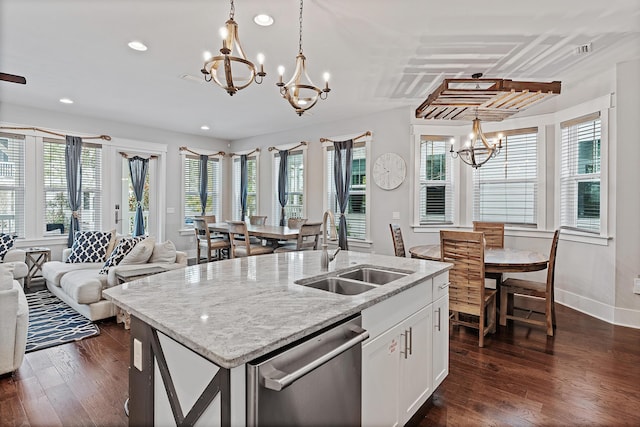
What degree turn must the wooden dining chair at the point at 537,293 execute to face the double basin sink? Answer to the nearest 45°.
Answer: approximately 45° to its left

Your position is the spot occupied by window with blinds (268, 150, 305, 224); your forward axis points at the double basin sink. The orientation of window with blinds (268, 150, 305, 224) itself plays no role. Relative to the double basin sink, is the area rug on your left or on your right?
right

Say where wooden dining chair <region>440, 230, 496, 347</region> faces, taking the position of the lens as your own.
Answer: facing away from the viewer and to the right of the viewer

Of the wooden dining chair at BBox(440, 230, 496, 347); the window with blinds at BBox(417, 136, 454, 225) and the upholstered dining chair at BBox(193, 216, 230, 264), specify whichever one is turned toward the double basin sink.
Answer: the window with blinds

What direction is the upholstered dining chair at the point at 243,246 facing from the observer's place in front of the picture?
facing away from the viewer and to the right of the viewer

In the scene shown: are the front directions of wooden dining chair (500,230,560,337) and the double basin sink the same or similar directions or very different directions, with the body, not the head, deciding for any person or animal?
very different directions

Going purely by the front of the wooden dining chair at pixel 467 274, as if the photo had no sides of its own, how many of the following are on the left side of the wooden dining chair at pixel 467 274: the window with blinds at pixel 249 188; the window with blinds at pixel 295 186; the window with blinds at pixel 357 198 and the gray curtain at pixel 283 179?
4

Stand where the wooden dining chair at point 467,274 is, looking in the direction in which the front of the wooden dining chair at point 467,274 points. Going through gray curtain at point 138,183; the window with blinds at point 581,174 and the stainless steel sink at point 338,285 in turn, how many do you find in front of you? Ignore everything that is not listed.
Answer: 1

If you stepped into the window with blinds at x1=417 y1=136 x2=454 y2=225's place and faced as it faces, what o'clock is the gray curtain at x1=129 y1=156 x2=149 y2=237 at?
The gray curtain is roughly at 3 o'clock from the window with blinds.

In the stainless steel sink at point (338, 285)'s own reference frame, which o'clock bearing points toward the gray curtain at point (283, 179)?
The gray curtain is roughly at 7 o'clock from the stainless steel sink.

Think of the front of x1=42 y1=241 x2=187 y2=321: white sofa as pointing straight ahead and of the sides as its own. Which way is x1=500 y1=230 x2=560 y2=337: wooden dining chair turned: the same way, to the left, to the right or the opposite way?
to the right

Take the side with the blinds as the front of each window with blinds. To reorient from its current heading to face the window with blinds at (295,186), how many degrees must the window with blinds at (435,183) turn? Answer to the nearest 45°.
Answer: approximately 90° to its right

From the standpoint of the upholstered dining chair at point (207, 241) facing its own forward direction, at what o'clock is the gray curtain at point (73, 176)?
The gray curtain is roughly at 8 o'clock from the upholstered dining chair.
